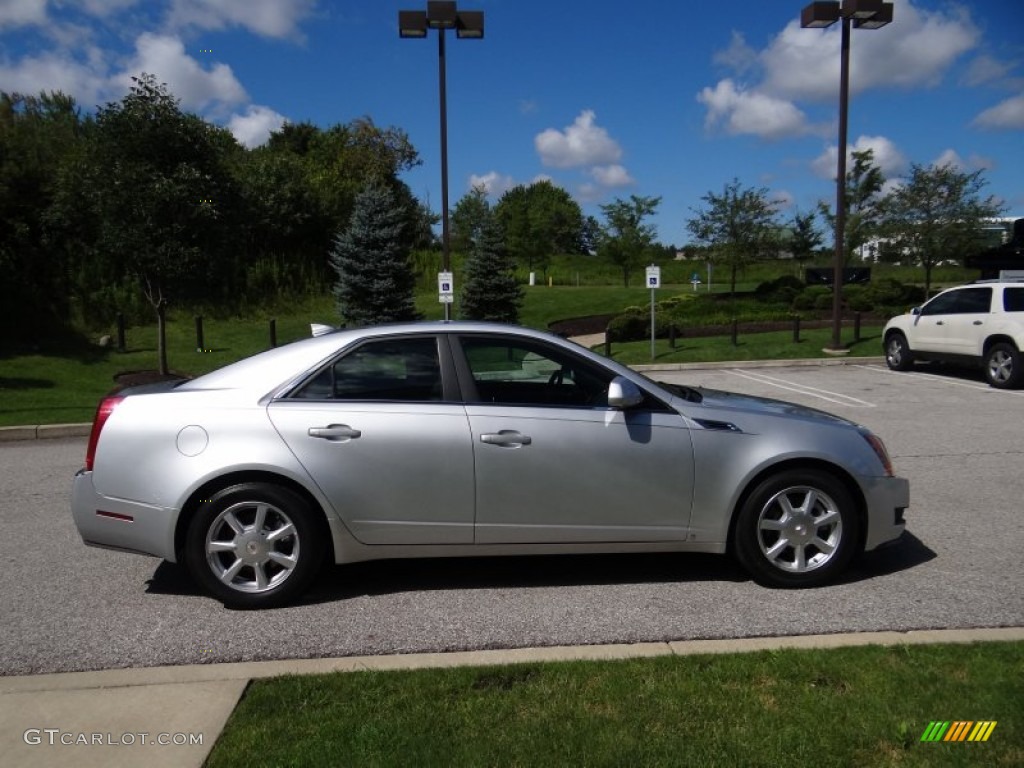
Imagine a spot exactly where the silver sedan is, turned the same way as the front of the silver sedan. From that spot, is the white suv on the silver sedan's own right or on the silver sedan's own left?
on the silver sedan's own left

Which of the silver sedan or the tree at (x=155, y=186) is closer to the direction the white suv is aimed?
the tree

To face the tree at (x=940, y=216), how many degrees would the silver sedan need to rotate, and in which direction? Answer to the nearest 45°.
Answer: approximately 45° to its left

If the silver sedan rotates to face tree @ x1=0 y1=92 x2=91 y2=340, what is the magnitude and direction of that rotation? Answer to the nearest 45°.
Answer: approximately 135° to its left

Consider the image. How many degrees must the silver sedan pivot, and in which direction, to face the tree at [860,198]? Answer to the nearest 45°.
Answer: approximately 45° to its left

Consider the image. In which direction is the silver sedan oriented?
to the viewer's right

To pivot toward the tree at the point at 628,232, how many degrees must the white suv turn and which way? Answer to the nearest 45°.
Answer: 0° — it already faces it

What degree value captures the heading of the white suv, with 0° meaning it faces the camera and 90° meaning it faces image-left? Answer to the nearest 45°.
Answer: approximately 135°

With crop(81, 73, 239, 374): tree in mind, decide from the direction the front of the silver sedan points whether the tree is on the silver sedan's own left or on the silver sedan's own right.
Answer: on the silver sedan's own left
